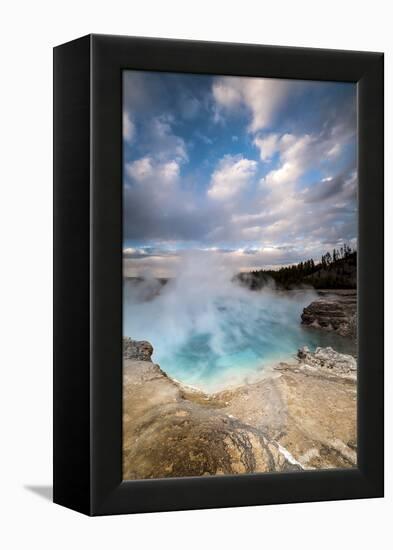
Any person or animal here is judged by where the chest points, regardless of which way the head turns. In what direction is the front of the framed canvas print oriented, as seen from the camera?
facing the viewer and to the right of the viewer
